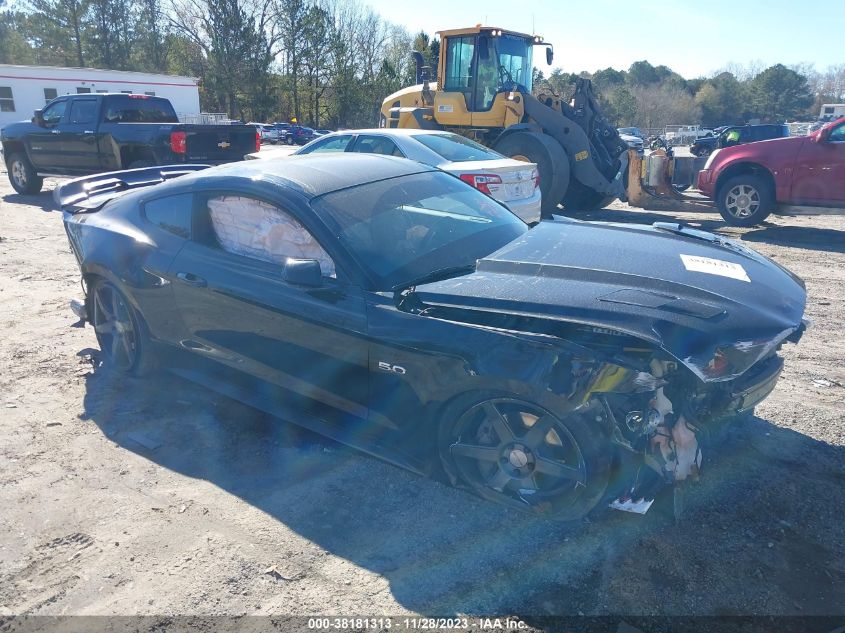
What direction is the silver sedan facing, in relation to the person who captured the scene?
facing away from the viewer and to the left of the viewer

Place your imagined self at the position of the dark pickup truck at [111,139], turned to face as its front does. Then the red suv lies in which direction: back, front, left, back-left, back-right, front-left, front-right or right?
back

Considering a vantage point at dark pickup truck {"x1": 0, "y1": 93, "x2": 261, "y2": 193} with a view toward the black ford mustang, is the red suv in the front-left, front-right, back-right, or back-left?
front-left

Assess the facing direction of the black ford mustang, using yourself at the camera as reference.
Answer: facing the viewer and to the right of the viewer

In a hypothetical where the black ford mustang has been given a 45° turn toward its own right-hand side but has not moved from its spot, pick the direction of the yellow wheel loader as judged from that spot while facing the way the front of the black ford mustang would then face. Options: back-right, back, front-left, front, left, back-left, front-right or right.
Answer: back

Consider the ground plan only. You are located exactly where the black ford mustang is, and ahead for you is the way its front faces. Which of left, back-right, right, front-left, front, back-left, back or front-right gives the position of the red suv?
left

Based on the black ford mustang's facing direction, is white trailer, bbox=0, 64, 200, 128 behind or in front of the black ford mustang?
behind

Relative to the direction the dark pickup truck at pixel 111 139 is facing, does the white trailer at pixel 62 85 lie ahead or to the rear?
ahead

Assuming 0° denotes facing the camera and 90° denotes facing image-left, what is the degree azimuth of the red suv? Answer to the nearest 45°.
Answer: approximately 90°

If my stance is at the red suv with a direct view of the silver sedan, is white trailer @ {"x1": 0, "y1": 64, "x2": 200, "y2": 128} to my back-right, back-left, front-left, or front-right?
front-right

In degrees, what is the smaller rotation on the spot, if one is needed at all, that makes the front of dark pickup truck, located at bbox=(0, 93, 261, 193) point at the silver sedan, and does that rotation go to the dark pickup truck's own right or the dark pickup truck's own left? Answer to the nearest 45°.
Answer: approximately 180°

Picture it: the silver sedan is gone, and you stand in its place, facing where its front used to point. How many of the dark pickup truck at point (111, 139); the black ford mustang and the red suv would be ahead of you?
1

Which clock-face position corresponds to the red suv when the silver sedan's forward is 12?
The red suv is roughly at 4 o'clock from the silver sedan.

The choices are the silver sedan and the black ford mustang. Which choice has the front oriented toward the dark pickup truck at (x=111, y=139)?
the silver sedan

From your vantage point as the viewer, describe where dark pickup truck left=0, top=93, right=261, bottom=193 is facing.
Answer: facing away from the viewer and to the left of the viewer

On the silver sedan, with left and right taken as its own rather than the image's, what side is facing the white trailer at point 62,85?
front

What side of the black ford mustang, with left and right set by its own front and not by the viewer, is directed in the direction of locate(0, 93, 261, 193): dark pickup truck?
back
